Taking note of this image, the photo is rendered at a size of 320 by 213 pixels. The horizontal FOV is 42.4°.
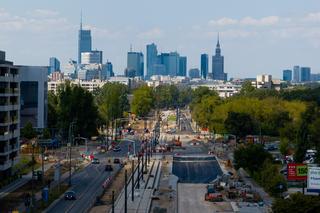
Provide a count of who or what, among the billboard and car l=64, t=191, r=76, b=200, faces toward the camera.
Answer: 2

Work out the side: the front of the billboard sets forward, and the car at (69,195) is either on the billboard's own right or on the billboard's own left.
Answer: on the billboard's own right

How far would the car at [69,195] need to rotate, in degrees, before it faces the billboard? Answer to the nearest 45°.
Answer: approximately 45° to its left

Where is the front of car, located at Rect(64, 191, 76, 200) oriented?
toward the camera

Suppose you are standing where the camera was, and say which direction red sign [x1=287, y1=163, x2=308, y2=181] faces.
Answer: facing the viewer

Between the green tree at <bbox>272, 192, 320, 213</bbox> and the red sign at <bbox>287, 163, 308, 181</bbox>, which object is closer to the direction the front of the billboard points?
the green tree

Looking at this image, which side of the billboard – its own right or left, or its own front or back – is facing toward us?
front

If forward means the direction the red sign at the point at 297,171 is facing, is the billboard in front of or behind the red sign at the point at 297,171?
in front

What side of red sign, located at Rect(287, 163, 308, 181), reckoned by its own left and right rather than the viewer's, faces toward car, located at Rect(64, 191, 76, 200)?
right

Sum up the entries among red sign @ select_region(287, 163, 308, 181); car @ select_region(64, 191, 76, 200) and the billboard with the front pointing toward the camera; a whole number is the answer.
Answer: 3

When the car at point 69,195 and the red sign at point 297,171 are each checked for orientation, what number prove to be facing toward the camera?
2

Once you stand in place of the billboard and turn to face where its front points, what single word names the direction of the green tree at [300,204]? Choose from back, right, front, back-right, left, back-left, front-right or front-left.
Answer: front

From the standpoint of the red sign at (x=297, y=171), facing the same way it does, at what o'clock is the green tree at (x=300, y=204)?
The green tree is roughly at 12 o'clock from the red sign.

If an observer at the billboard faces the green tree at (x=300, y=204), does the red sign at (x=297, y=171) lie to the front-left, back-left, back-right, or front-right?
back-right

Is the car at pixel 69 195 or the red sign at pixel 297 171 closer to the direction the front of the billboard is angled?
the car
